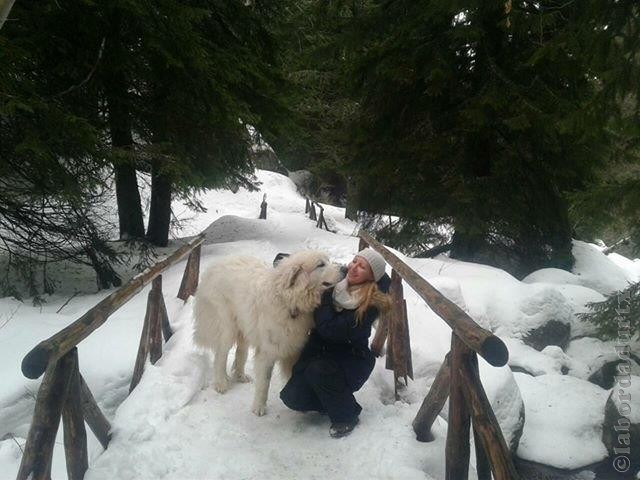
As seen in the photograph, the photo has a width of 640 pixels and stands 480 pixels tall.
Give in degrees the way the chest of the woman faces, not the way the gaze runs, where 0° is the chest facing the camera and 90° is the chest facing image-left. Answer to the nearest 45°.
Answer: approximately 45°

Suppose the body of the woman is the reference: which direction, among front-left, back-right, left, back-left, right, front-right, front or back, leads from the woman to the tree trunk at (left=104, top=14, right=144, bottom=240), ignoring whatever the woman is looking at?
right

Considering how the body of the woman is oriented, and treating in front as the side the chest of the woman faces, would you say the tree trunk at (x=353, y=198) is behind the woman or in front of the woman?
behind

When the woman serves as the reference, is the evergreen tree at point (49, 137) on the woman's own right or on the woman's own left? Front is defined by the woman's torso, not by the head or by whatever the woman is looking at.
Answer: on the woman's own right

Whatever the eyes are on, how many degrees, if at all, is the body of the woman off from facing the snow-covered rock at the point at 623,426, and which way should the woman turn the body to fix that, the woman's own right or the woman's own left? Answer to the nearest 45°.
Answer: approximately 135° to the woman's own left

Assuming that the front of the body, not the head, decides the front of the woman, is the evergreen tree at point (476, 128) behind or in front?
behind

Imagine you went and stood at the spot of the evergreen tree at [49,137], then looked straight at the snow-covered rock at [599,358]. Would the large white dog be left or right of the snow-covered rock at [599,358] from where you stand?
right
